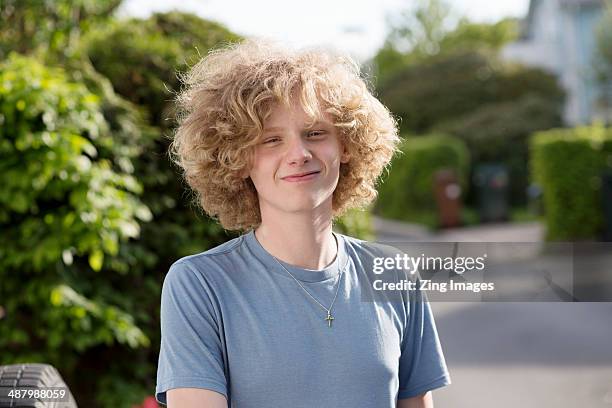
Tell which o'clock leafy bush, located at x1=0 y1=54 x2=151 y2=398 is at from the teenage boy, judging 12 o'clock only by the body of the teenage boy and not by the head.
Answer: The leafy bush is roughly at 5 o'clock from the teenage boy.

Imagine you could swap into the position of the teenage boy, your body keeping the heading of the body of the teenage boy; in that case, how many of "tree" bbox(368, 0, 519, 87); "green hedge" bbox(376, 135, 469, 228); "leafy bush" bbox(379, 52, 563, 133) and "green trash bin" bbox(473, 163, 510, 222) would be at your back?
4

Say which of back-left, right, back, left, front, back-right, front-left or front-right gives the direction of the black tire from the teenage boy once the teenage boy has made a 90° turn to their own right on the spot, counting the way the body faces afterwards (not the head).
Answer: front-right

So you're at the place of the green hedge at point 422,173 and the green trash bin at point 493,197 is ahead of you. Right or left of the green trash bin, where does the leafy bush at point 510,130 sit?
left

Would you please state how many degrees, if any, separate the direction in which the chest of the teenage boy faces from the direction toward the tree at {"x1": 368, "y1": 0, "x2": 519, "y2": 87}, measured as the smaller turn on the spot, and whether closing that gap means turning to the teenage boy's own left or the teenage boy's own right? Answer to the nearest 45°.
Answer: approximately 180°

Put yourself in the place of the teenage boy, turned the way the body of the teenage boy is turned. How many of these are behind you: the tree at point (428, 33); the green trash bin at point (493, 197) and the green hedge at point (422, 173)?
3

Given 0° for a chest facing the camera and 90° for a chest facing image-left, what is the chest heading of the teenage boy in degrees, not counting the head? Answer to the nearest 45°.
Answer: approximately 0°

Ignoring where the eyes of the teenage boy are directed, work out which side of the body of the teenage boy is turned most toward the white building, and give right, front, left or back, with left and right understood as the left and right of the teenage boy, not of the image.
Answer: back

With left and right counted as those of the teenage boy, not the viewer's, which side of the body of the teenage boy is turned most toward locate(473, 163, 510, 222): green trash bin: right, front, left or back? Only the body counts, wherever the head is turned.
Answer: back

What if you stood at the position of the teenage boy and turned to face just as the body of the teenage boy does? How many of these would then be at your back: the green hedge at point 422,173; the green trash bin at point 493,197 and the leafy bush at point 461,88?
3

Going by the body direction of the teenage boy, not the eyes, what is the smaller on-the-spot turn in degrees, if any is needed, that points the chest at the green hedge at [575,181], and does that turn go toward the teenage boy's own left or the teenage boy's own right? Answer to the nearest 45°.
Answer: approximately 180°

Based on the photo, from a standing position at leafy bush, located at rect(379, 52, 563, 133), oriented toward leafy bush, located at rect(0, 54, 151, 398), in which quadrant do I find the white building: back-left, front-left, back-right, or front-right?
back-left

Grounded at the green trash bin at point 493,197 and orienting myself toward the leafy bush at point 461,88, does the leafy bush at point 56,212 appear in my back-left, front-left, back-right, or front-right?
back-left

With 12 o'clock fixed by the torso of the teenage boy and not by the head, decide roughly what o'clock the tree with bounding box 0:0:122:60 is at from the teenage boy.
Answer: The tree is roughly at 5 o'clock from the teenage boy.

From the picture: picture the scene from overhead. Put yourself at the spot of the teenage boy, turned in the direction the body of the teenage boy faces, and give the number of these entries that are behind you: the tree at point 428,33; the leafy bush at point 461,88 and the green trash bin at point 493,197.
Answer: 3
